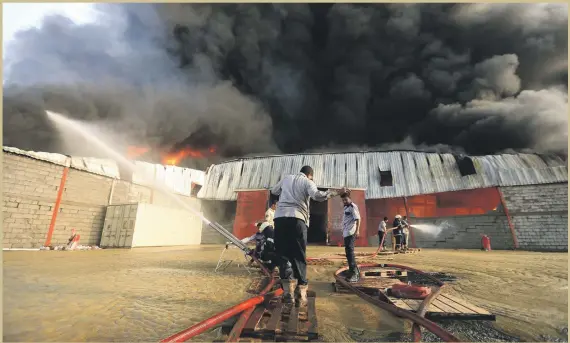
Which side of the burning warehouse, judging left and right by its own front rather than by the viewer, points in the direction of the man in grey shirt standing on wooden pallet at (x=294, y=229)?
front

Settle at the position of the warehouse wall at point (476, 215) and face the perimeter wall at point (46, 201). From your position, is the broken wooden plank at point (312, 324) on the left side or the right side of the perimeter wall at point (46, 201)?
left

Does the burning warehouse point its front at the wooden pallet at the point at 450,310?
yes

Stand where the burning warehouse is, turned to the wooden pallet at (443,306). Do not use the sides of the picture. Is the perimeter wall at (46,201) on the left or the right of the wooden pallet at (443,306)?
right

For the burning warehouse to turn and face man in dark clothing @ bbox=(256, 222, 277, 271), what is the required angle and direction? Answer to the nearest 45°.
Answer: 0° — it already faces them

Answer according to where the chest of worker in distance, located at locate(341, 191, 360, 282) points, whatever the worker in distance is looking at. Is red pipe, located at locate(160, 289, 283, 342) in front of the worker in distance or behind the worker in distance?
in front

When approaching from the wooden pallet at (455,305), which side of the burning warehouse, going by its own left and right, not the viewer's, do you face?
front

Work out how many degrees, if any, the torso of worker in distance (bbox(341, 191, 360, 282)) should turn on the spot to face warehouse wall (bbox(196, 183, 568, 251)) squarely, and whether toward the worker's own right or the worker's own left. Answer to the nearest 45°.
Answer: approximately 180°
